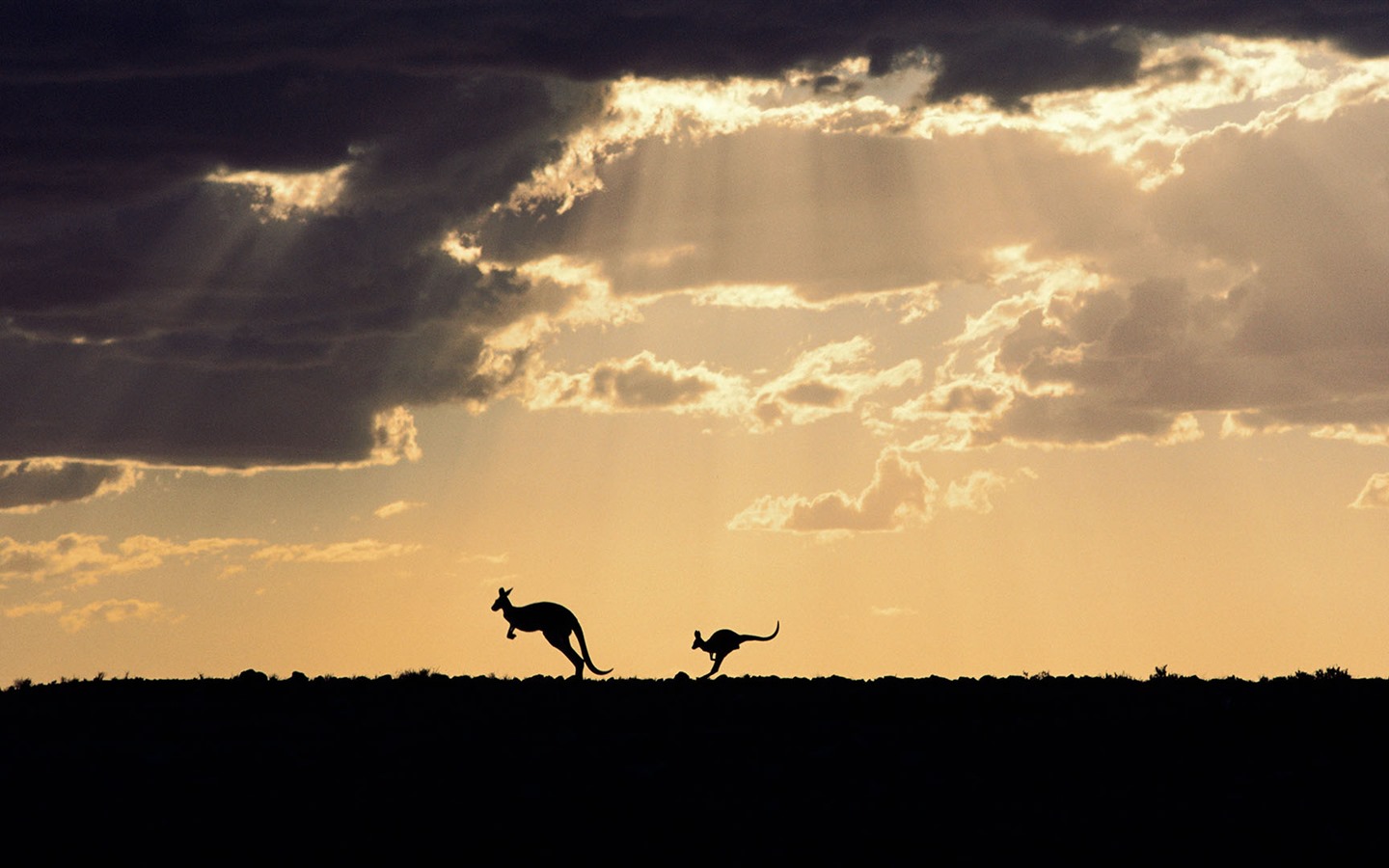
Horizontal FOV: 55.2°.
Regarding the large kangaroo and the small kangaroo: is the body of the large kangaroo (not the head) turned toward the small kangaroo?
no

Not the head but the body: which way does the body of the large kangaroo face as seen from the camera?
to the viewer's left

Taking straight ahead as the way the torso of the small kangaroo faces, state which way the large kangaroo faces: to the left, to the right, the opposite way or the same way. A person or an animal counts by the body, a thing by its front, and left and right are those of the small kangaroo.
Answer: the same way

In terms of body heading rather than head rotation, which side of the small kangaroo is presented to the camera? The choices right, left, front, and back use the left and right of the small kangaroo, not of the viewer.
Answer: left

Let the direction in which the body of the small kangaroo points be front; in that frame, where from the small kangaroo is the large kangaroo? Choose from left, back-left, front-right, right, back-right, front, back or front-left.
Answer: front-left

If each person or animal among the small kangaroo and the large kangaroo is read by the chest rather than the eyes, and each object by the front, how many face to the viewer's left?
2
